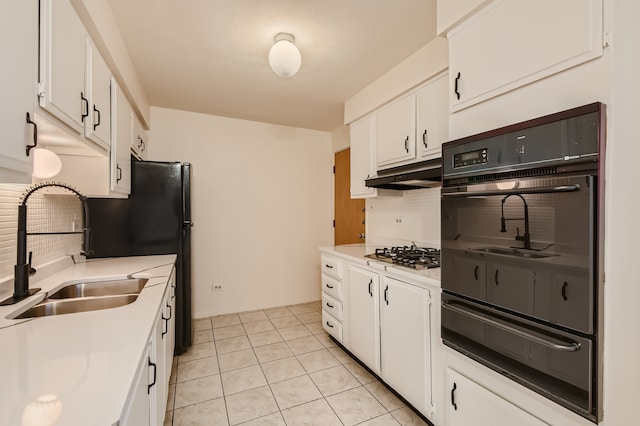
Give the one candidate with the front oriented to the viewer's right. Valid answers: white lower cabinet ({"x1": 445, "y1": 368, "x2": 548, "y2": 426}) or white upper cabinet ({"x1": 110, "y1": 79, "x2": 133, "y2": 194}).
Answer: the white upper cabinet

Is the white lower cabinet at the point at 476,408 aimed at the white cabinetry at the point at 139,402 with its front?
yes

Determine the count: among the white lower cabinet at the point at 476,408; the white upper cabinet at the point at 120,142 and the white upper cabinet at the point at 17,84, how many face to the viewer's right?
2

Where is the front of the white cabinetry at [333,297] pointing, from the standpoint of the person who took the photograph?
facing the viewer and to the left of the viewer

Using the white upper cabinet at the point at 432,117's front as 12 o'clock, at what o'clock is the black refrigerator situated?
The black refrigerator is roughly at 1 o'clock from the white upper cabinet.

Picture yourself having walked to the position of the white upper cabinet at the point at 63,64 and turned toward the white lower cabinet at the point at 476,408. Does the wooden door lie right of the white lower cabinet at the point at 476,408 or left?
left

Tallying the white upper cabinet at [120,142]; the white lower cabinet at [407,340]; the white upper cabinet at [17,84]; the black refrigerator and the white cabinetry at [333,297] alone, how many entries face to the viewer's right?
3

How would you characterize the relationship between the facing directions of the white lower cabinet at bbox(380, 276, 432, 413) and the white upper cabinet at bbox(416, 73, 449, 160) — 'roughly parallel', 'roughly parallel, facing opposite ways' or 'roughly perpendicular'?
roughly parallel

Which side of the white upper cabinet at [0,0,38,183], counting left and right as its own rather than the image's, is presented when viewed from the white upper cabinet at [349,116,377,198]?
front

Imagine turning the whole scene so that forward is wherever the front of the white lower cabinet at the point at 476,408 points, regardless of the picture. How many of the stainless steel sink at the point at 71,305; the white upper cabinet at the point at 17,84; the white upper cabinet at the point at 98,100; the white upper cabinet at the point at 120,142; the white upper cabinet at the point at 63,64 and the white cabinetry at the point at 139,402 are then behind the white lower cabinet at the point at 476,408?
0

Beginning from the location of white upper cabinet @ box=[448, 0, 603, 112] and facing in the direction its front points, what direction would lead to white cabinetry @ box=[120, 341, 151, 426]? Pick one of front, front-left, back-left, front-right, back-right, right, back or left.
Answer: front

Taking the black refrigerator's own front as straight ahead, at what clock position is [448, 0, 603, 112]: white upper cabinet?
The white upper cabinet is roughly at 2 o'clock from the black refrigerator.

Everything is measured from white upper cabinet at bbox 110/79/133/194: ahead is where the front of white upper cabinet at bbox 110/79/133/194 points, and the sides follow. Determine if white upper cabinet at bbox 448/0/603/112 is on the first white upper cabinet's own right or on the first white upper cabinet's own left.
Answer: on the first white upper cabinet's own right

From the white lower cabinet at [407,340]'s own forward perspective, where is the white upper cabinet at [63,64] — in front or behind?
in front

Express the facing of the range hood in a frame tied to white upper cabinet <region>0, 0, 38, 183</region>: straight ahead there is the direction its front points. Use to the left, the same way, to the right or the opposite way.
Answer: the opposite way

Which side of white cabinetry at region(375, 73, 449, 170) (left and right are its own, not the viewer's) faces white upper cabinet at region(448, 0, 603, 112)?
left

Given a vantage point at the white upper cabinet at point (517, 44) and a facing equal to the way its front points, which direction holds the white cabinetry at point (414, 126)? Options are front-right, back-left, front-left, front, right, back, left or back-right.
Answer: right

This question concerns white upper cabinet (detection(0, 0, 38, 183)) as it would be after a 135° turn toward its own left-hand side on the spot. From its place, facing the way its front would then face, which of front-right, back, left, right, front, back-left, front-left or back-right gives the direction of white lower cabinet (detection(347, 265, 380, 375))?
back-right
